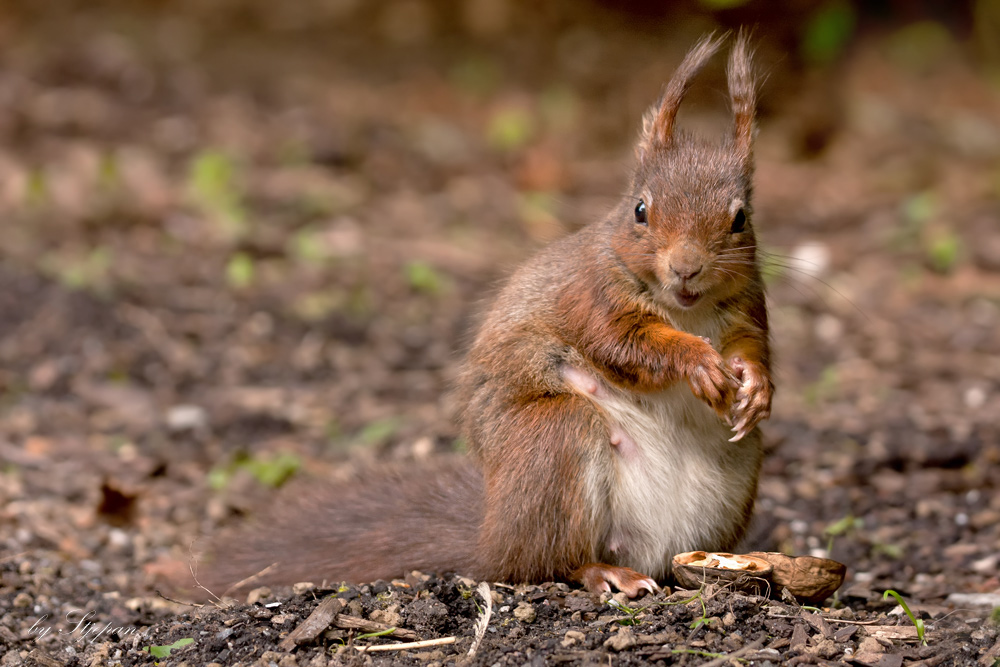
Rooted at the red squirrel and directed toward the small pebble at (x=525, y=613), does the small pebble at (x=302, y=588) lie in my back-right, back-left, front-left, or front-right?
front-right

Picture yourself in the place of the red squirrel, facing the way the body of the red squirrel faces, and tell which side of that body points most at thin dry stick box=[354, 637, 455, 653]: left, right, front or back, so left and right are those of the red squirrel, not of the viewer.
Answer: right

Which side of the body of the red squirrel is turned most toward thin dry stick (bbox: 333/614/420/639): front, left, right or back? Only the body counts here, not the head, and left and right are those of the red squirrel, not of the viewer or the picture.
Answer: right

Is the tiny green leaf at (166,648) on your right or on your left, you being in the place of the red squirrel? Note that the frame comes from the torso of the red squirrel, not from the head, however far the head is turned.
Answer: on your right

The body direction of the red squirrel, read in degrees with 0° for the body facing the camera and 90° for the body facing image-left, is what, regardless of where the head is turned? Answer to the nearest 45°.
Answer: approximately 315°

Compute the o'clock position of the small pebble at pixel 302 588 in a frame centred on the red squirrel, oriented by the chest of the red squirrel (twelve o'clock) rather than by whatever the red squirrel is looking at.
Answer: The small pebble is roughly at 4 o'clock from the red squirrel.

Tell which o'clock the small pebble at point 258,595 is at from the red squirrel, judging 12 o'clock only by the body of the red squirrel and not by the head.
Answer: The small pebble is roughly at 4 o'clock from the red squirrel.
